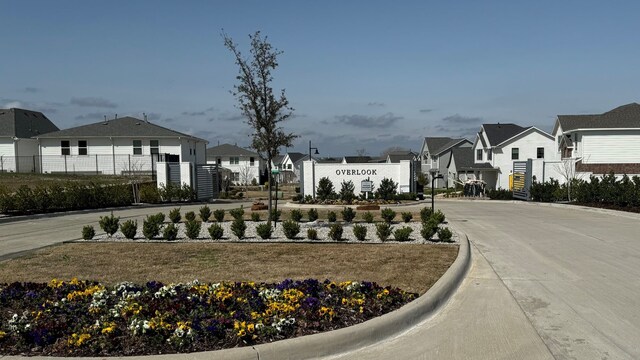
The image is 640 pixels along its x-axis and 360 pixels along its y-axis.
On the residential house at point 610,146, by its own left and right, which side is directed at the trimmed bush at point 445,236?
left

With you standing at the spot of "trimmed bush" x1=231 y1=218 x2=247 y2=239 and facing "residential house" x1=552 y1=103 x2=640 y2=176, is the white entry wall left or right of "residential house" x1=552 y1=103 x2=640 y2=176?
left

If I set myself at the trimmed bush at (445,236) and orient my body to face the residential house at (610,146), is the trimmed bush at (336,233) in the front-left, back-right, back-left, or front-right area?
back-left

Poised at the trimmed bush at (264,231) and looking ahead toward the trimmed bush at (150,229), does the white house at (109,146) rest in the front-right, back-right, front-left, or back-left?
front-right

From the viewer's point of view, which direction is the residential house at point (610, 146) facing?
to the viewer's left

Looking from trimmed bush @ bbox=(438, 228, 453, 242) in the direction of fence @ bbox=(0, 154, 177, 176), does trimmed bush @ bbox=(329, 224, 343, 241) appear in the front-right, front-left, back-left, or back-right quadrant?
front-left

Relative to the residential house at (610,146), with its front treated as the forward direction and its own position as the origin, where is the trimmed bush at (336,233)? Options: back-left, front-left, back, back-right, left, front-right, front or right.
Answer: left

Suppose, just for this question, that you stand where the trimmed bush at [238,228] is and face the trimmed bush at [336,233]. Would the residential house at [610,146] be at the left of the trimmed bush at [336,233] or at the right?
left

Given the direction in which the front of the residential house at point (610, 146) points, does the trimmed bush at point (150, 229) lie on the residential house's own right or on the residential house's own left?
on the residential house's own left

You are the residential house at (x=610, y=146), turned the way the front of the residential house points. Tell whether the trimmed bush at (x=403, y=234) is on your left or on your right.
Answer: on your left
